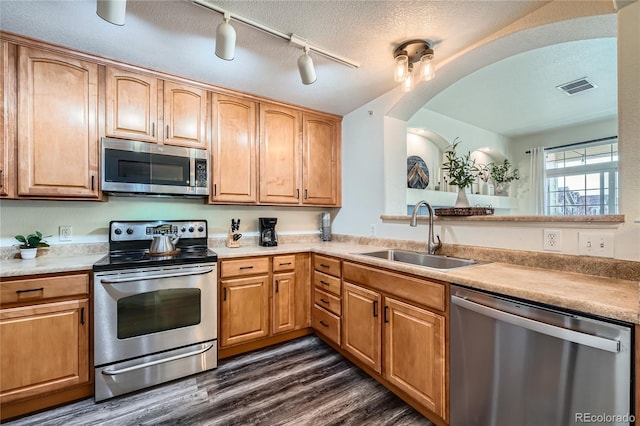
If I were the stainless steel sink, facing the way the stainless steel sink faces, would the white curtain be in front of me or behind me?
behind

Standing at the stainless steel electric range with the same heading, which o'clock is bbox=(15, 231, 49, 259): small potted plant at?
The small potted plant is roughly at 4 o'clock from the stainless steel electric range.

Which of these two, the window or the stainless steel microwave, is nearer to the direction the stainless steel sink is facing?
the stainless steel microwave

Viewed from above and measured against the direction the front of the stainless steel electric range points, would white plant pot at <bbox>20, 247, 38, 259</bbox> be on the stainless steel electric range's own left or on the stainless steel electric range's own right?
on the stainless steel electric range's own right

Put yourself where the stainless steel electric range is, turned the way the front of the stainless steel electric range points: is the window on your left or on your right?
on your left

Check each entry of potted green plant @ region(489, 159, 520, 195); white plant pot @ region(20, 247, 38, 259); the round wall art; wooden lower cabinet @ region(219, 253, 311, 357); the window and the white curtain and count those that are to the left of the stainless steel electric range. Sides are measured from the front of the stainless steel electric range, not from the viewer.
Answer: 5

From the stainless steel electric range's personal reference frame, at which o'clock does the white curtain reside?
The white curtain is roughly at 9 o'clock from the stainless steel electric range.

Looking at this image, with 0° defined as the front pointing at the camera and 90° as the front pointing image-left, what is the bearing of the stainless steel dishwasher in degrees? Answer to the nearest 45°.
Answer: approximately 45°

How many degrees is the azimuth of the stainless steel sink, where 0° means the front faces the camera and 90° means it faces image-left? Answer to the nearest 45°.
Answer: approximately 45°
